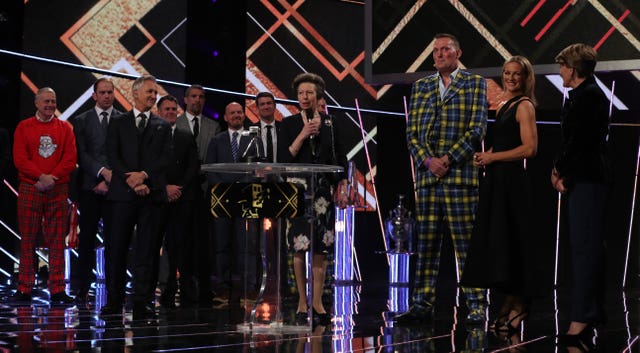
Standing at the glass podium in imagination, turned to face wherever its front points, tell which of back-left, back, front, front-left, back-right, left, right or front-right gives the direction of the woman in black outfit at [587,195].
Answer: back-left

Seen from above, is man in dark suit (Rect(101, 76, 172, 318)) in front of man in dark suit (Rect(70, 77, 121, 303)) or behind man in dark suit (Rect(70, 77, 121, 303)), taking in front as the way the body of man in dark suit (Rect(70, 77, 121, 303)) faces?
in front

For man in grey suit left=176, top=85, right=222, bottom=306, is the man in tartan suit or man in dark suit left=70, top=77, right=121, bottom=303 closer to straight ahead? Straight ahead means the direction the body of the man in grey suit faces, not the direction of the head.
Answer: the man in tartan suit

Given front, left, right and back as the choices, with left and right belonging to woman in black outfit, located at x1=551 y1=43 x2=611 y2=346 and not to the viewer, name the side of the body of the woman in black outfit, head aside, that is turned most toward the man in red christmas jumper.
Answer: front

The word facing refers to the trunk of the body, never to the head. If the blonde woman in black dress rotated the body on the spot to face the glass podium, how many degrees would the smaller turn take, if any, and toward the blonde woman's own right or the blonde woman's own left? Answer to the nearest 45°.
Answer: approximately 45° to the blonde woman's own right

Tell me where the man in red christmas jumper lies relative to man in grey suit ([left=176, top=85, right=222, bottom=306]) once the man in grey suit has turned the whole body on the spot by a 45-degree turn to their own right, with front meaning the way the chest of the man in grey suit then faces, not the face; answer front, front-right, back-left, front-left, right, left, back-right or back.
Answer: front-right

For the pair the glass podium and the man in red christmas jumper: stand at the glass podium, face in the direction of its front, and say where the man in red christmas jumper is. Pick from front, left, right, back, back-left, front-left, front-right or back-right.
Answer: right

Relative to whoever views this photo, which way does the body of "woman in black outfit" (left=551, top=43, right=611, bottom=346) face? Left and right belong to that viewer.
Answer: facing to the left of the viewer

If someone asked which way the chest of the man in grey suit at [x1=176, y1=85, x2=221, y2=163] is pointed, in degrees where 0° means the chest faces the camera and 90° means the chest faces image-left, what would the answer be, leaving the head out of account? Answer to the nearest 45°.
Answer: approximately 0°

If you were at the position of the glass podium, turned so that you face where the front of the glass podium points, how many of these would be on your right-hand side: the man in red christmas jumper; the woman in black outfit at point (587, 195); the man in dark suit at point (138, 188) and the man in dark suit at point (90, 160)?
3

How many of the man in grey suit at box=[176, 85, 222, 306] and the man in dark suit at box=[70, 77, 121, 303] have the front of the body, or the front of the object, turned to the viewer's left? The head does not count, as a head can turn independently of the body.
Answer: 0

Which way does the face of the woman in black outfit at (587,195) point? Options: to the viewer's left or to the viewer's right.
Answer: to the viewer's left

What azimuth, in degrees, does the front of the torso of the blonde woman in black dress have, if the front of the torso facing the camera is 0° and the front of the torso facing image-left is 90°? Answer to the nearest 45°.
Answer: approximately 45°
